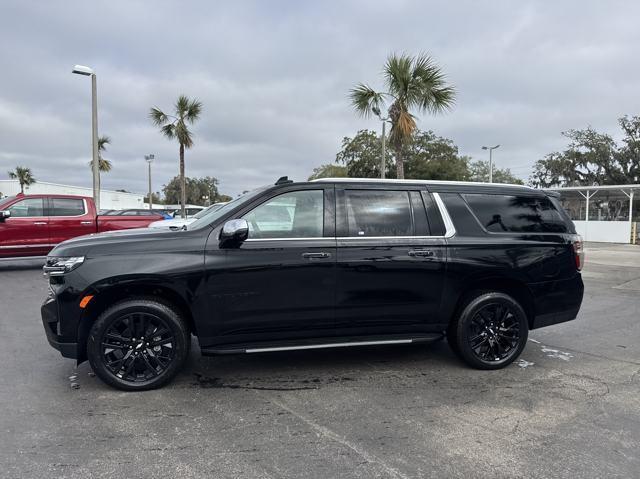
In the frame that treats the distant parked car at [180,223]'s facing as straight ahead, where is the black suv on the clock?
The black suv is roughly at 8 o'clock from the distant parked car.

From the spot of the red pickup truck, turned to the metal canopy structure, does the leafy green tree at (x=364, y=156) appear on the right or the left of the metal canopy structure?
left

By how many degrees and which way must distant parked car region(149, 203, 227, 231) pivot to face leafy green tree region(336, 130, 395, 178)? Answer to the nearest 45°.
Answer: approximately 135° to its right

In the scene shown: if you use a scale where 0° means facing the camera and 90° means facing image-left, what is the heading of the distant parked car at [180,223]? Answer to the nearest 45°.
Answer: approximately 90°

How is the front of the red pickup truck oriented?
to the viewer's left

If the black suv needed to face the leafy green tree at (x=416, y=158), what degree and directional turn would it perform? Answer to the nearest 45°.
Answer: approximately 90° to its right

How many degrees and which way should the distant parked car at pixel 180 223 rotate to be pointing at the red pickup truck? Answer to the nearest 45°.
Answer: approximately 45° to its right

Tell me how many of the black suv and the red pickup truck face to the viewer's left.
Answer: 2

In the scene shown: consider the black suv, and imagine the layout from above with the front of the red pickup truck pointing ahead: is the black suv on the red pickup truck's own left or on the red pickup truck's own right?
on the red pickup truck's own left

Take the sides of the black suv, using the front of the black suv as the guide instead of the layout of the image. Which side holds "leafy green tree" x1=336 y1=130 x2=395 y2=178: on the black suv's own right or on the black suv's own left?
on the black suv's own right

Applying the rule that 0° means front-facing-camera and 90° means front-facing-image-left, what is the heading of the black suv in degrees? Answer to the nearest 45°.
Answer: approximately 90°

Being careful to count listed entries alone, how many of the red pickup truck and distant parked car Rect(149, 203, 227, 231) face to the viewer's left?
2
